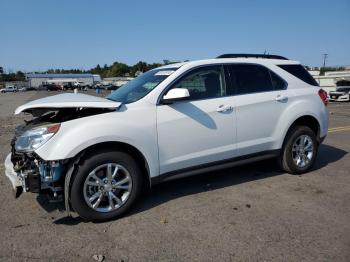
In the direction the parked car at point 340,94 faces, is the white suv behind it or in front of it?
in front

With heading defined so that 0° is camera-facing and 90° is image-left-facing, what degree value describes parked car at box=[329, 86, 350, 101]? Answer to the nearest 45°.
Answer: approximately 45°

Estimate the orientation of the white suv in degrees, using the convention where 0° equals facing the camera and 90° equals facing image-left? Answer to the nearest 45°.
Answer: approximately 45°

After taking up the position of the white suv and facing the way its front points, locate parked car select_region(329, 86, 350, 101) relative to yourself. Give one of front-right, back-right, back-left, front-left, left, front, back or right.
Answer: back

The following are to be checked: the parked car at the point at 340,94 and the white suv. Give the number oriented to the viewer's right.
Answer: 0
